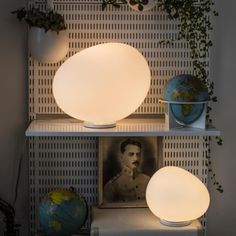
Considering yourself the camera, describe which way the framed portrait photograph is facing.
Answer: facing the viewer

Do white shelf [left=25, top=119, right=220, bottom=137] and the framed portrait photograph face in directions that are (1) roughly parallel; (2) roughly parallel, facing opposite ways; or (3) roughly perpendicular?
roughly parallel

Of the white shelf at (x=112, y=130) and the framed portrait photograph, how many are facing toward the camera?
2

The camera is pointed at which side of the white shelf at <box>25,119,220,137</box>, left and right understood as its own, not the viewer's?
front
